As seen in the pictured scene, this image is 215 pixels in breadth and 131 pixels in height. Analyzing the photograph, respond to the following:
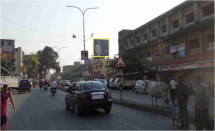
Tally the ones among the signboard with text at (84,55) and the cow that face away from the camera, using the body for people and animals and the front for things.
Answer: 0

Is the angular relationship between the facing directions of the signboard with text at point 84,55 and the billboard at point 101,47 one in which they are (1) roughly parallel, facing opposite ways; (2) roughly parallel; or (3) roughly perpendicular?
roughly parallel

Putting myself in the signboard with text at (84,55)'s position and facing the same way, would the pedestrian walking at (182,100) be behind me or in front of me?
in front

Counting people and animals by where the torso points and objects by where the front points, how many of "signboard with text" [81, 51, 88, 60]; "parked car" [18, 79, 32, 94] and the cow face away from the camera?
1

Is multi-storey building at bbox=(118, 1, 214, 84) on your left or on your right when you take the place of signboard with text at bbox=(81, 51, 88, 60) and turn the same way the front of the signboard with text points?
on your left

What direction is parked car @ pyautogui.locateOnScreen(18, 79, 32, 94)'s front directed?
away from the camera

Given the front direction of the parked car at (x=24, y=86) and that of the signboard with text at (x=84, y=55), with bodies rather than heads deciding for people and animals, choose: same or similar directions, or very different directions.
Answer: very different directions

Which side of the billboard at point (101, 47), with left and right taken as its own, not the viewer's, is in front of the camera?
front

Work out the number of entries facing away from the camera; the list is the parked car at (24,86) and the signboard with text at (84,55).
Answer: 1

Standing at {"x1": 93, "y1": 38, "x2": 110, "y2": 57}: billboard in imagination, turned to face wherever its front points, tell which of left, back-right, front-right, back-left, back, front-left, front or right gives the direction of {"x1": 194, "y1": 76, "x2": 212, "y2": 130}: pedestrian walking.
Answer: front

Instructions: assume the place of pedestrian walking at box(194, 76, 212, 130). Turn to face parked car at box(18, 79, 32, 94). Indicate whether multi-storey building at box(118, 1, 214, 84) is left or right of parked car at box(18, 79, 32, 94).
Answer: right

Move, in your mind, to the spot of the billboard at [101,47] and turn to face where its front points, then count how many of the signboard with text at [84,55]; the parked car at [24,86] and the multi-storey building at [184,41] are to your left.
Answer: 1

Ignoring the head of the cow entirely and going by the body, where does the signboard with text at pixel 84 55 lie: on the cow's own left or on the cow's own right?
on the cow's own right

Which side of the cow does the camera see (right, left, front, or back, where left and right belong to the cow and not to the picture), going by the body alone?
left

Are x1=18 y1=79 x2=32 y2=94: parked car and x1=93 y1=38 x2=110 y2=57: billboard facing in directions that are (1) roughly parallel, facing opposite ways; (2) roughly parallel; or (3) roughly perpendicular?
roughly parallel, facing opposite ways

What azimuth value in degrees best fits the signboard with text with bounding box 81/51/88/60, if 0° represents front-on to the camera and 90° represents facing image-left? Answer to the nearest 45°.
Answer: approximately 0°
